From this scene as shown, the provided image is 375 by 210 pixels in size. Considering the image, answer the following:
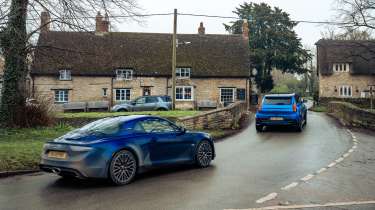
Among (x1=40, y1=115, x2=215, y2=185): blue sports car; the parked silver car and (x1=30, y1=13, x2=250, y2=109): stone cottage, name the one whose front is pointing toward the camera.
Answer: the stone cottage

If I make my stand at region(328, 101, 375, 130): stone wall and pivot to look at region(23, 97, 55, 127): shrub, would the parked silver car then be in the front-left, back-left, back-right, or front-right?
front-right

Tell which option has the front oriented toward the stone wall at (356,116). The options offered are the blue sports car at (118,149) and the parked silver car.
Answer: the blue sports car

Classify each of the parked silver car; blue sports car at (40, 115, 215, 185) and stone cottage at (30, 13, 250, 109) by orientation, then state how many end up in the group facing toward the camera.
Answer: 1

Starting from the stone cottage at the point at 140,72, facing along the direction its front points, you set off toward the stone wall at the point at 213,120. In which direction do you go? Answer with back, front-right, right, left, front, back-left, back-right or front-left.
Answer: front

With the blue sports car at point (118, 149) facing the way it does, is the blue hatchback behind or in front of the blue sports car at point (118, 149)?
in front

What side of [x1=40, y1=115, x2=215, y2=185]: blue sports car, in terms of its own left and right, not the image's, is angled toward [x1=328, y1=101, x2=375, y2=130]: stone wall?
front

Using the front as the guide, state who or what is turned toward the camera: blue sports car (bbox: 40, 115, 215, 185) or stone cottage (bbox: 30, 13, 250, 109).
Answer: the stone cottage

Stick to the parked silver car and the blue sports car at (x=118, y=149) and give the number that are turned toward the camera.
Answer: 0

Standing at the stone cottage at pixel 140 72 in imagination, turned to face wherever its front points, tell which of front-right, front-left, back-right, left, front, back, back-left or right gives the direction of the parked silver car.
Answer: front

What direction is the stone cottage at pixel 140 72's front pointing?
toward the camera

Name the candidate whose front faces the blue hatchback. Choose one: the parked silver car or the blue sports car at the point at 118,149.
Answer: the blue sports car

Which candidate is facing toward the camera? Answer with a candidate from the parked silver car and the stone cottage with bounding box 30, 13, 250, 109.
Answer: the stone cottage
